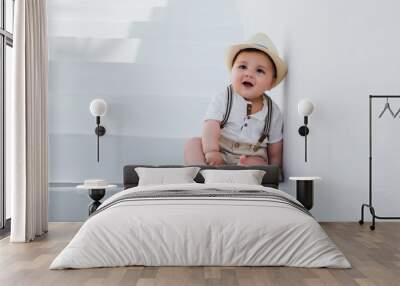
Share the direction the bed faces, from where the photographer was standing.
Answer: facing the viewer

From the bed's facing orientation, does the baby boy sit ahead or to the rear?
to the rear

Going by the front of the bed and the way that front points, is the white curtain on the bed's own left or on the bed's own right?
on the bed's own right

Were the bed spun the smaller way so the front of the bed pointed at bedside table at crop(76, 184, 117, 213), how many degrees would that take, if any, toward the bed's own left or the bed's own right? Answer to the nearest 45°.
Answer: approximately 135° to the bed's own right
